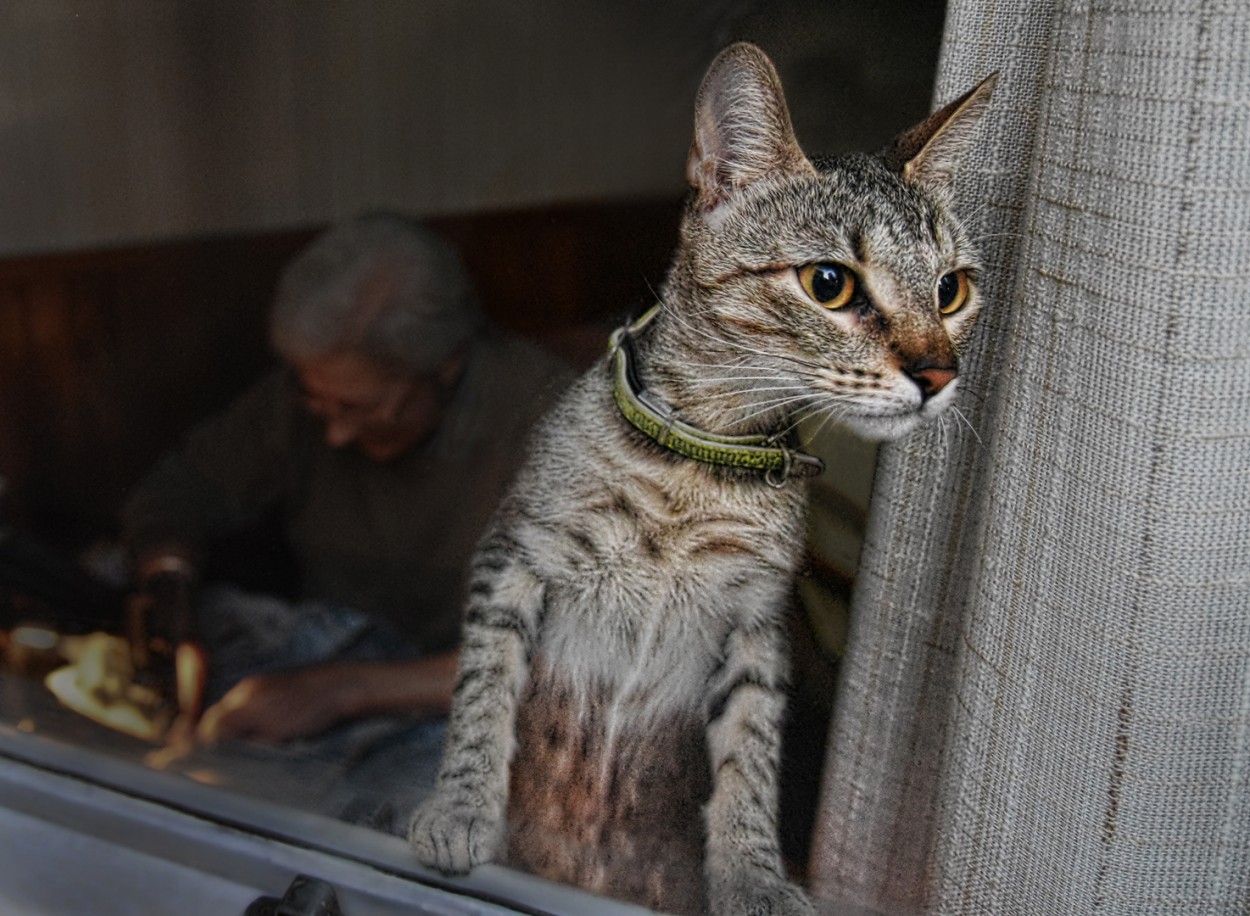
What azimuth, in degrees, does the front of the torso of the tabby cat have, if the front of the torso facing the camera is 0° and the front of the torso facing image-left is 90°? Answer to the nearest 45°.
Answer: approximately 315°
